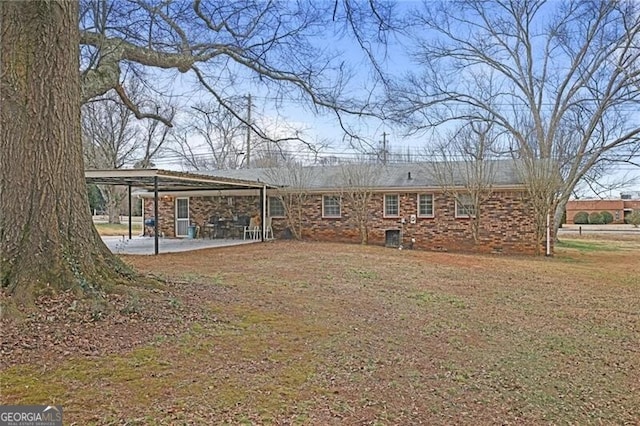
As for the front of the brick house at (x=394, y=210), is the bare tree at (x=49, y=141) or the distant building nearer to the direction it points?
the distant building

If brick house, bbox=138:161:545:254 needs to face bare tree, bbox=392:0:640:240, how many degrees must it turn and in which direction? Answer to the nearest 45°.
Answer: approximately 45° to its right

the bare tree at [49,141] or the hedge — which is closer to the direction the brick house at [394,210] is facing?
the hedge

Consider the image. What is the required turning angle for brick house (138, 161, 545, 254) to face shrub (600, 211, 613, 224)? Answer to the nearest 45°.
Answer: approximately 45° to its right

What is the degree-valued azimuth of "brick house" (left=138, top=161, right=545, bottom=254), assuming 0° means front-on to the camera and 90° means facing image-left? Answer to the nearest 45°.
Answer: approximately 180°

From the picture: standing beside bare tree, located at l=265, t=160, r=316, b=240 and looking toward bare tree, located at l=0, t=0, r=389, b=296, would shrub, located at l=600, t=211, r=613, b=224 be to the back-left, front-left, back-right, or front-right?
back-left

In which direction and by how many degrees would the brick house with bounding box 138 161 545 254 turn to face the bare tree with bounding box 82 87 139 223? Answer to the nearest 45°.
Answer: approximately 45° to its left
